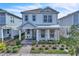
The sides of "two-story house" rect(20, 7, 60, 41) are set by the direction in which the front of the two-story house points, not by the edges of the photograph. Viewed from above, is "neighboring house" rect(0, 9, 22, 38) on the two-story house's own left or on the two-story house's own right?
on the two-story house's own right

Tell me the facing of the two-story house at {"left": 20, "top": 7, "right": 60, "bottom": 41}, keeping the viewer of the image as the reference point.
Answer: facing the viewer

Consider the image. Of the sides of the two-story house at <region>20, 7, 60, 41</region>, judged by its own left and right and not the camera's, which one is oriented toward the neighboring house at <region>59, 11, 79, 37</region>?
left

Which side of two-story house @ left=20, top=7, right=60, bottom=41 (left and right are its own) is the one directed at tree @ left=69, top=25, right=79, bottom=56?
front
